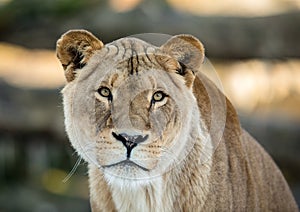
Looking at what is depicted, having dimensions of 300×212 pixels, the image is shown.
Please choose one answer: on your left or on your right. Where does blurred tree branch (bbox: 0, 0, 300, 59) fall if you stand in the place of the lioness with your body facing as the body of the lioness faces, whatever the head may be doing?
on your right

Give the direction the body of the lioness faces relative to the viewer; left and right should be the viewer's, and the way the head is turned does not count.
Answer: facing the viewer and to the left of the viewer
